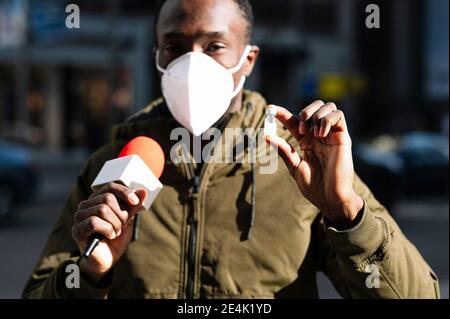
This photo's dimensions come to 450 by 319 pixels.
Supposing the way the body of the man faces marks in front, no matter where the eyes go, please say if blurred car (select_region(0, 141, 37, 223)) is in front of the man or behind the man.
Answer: behind

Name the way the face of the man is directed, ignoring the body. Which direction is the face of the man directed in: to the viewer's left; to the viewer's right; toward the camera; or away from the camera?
toward the camera

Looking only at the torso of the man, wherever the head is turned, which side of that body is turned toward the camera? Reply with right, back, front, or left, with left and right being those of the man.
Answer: front

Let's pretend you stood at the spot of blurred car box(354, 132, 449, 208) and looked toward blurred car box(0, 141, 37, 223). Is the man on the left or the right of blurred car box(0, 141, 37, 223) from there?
left

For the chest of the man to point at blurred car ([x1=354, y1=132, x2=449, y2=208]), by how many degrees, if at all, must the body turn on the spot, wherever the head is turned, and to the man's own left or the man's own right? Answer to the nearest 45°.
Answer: approximately 180°
